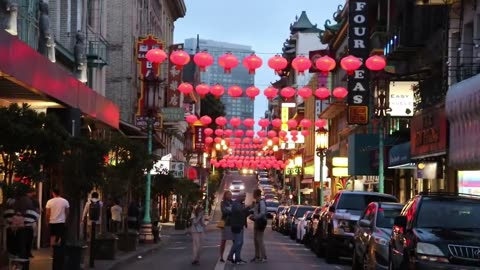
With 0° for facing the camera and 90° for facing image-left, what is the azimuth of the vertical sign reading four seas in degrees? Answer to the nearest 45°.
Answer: approximately 0°

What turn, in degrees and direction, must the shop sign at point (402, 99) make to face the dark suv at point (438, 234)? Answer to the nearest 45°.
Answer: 0° — it already faces it

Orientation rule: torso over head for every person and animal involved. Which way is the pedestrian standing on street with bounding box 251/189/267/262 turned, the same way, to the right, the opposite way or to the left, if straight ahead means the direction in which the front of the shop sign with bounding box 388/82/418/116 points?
to the right

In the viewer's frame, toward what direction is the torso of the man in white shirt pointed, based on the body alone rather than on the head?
away from the camera

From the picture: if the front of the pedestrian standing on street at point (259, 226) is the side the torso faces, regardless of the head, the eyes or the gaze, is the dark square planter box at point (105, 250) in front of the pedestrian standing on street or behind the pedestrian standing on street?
in front

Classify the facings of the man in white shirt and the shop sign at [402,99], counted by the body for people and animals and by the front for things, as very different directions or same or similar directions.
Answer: very different directions

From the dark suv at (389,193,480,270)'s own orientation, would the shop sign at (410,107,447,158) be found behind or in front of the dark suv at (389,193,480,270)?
behind
